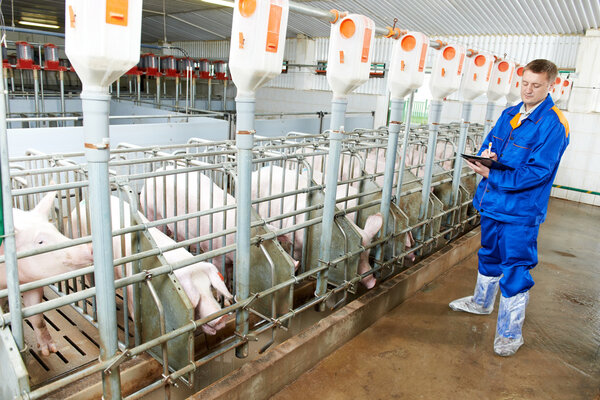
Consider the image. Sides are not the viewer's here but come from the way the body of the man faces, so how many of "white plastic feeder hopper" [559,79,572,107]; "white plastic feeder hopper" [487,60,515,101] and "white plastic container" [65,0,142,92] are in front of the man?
1

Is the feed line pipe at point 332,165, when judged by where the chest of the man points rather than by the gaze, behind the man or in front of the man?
in front

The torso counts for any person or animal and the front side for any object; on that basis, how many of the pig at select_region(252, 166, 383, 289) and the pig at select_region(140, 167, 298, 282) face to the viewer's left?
0

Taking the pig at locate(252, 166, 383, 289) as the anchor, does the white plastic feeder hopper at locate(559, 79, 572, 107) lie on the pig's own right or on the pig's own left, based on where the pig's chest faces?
on the pig's own left

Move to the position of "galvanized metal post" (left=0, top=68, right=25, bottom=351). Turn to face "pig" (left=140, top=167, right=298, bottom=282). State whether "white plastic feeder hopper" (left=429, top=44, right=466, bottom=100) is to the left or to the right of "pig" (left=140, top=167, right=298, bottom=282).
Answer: right

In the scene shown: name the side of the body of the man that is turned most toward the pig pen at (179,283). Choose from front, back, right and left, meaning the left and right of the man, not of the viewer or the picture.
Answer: front

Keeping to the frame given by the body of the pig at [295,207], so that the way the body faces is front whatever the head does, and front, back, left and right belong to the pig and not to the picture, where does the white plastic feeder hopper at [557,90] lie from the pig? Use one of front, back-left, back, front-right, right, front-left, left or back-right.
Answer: left

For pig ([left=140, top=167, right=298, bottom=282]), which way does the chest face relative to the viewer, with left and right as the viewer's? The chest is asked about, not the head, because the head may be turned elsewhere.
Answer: facing the viewer and to the right of the viewer

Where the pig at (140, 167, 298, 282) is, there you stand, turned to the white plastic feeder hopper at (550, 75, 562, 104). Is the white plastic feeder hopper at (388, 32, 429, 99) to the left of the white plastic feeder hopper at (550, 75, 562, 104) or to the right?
right

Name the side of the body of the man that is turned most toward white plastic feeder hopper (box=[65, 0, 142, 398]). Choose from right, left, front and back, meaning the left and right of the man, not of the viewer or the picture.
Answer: front

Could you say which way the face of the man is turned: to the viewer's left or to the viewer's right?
to the viewer's left

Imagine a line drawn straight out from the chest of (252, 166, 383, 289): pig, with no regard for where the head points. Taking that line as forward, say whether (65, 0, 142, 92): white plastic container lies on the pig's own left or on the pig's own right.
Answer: on the pig's own right

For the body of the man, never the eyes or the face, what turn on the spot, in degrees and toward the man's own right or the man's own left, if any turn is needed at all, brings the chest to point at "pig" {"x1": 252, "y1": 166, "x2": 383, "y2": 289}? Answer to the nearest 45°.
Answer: approximately 45° to the man's own right

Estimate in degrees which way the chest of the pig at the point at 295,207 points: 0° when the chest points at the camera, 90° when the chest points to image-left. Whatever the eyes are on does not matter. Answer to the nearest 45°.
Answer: approximately 315°
